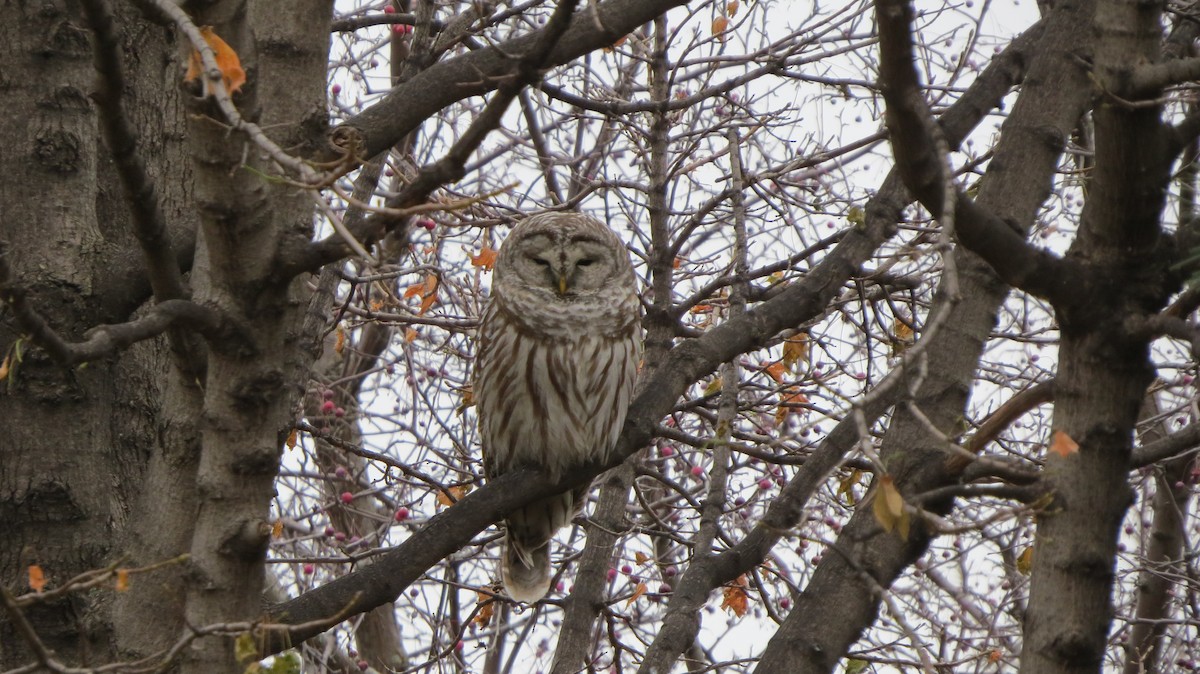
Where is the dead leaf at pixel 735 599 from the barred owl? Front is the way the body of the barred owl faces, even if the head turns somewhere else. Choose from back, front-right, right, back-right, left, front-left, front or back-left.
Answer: back-left

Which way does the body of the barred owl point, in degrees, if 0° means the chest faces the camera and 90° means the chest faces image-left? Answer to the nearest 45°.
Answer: approximately 0°

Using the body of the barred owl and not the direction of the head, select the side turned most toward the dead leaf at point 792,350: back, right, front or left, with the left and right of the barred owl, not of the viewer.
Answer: left
